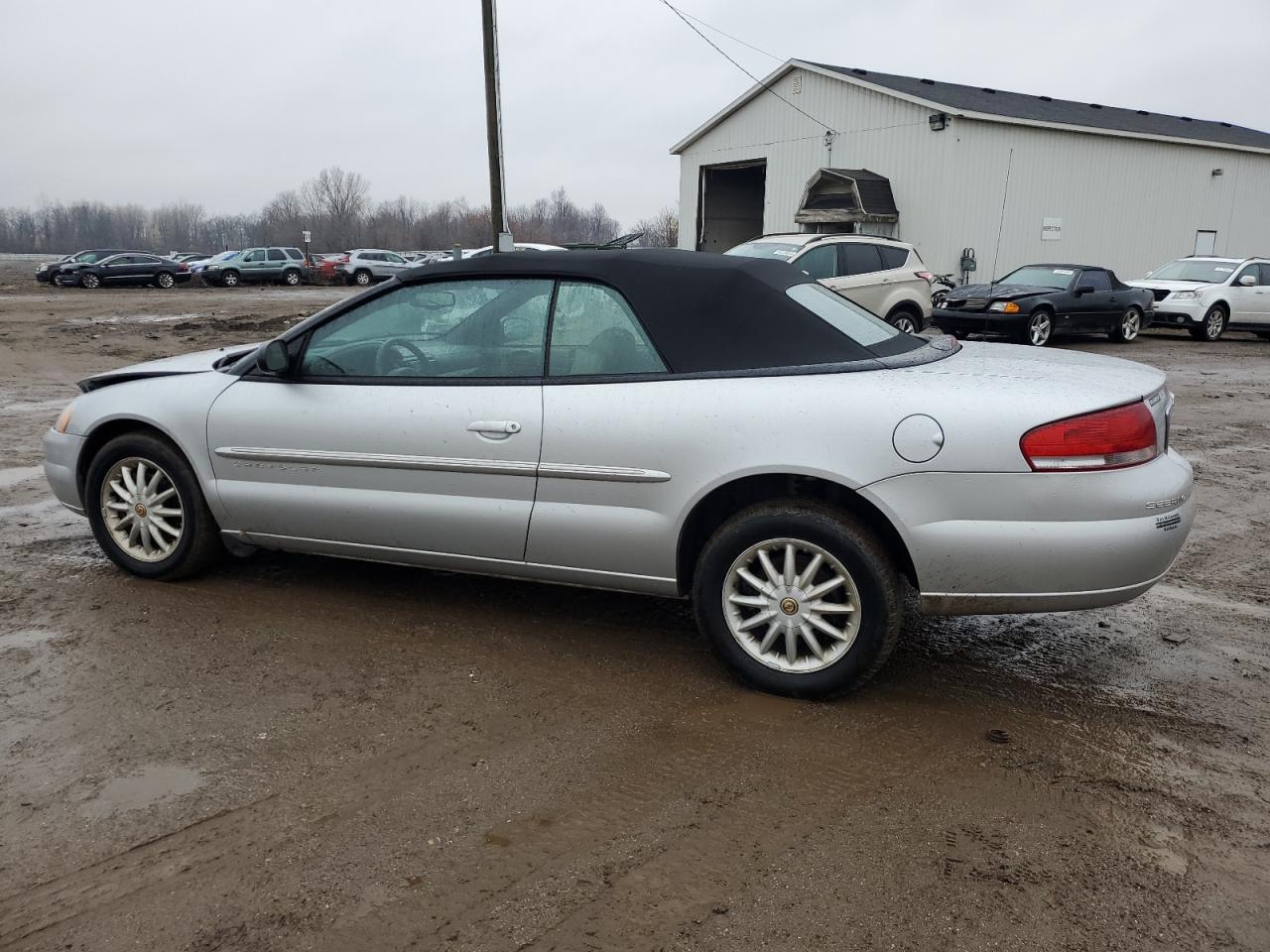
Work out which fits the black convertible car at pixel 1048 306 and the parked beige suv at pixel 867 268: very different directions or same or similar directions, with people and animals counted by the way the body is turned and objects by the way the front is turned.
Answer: same or similar directions

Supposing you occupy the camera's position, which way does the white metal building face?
facing the viewer and to the left of the viewer

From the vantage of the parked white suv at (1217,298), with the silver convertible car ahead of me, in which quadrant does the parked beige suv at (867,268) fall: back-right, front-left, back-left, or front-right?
front-right

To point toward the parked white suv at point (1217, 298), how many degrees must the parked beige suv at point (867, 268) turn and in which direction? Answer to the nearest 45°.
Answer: approximately 180°

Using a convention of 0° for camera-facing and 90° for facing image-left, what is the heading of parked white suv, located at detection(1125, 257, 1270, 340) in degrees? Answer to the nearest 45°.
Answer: approximately 45°

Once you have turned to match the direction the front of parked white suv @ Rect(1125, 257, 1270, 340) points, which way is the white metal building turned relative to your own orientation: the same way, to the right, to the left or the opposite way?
the same way

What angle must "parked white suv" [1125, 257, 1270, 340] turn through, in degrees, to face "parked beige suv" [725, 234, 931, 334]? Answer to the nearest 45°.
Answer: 0° — it already faces it

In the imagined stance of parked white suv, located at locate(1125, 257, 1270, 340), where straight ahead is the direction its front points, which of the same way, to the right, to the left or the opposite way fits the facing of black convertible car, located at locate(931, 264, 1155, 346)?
the same way

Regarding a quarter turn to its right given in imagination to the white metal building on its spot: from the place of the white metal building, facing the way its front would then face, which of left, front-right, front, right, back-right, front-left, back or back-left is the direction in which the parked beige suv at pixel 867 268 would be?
back-left

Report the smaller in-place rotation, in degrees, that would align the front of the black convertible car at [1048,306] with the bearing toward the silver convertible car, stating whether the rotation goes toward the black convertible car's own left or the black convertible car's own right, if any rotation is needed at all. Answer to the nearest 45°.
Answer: approximately 45° to the black convertible car's own left

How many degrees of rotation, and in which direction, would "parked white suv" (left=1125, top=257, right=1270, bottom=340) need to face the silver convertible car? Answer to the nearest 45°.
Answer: approximately 45° to its left

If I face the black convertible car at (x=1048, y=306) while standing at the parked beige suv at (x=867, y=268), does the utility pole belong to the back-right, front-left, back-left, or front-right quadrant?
back-left

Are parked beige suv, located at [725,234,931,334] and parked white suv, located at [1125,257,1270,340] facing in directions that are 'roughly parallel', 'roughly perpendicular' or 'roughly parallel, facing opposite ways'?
roughly parallel

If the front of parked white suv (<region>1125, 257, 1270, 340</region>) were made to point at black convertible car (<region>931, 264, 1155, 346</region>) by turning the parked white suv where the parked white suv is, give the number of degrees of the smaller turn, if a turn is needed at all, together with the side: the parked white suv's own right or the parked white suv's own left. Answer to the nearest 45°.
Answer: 0° — it already faces it

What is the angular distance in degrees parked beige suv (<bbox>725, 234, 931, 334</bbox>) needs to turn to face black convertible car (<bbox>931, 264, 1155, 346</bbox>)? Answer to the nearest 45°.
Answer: approximately 180°

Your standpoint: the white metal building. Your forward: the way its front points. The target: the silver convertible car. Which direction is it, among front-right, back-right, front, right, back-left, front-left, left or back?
front-left
